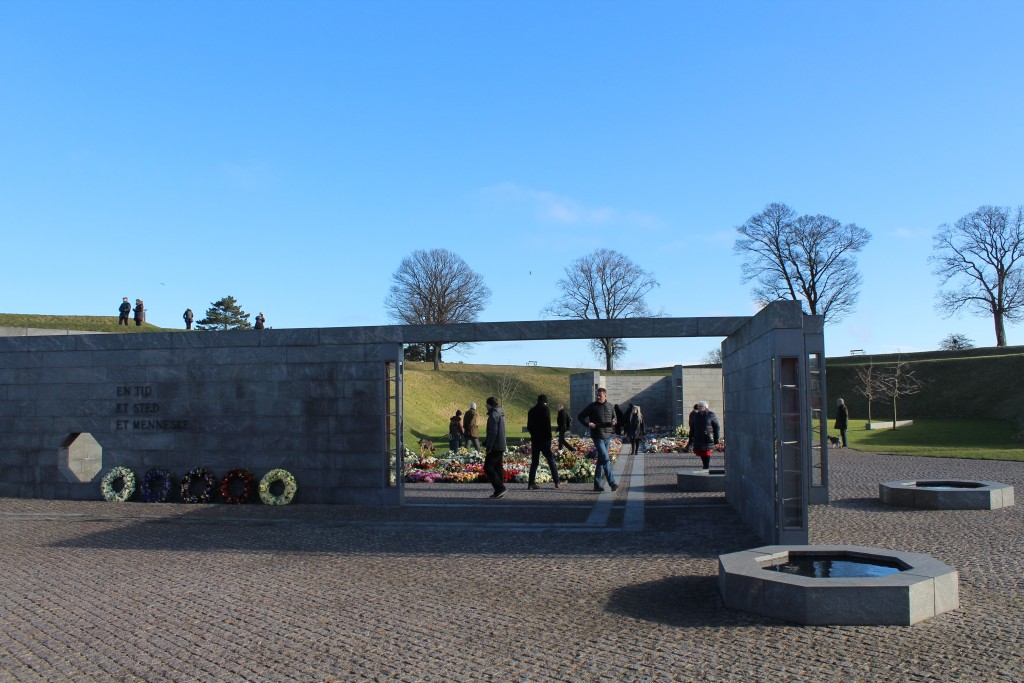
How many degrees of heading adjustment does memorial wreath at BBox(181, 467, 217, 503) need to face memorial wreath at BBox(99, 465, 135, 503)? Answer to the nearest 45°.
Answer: approximately 135° to its right

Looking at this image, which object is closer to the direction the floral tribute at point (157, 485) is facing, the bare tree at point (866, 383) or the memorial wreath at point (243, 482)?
the memorial wreath

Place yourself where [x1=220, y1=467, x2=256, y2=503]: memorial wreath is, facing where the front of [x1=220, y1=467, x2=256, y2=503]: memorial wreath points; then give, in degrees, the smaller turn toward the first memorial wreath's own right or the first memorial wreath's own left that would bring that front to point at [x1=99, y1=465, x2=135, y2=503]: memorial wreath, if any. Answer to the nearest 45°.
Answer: approximately 135° to the first memorial wreath's own right

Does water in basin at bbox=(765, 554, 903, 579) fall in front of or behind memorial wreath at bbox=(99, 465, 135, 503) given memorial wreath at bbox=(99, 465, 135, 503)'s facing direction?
in front

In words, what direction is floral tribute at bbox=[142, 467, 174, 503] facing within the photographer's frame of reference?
facing the viewer

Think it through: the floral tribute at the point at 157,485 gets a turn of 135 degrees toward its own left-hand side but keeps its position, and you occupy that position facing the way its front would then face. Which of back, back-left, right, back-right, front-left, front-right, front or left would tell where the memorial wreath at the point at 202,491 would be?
right

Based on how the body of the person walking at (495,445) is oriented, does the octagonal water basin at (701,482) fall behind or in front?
behind

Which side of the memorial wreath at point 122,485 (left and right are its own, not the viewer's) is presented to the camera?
front

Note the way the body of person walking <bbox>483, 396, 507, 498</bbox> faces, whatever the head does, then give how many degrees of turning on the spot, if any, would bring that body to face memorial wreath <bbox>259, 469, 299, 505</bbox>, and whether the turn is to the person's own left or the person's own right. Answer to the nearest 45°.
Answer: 0° — they already face it

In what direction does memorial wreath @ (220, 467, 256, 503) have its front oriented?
toward the camera
